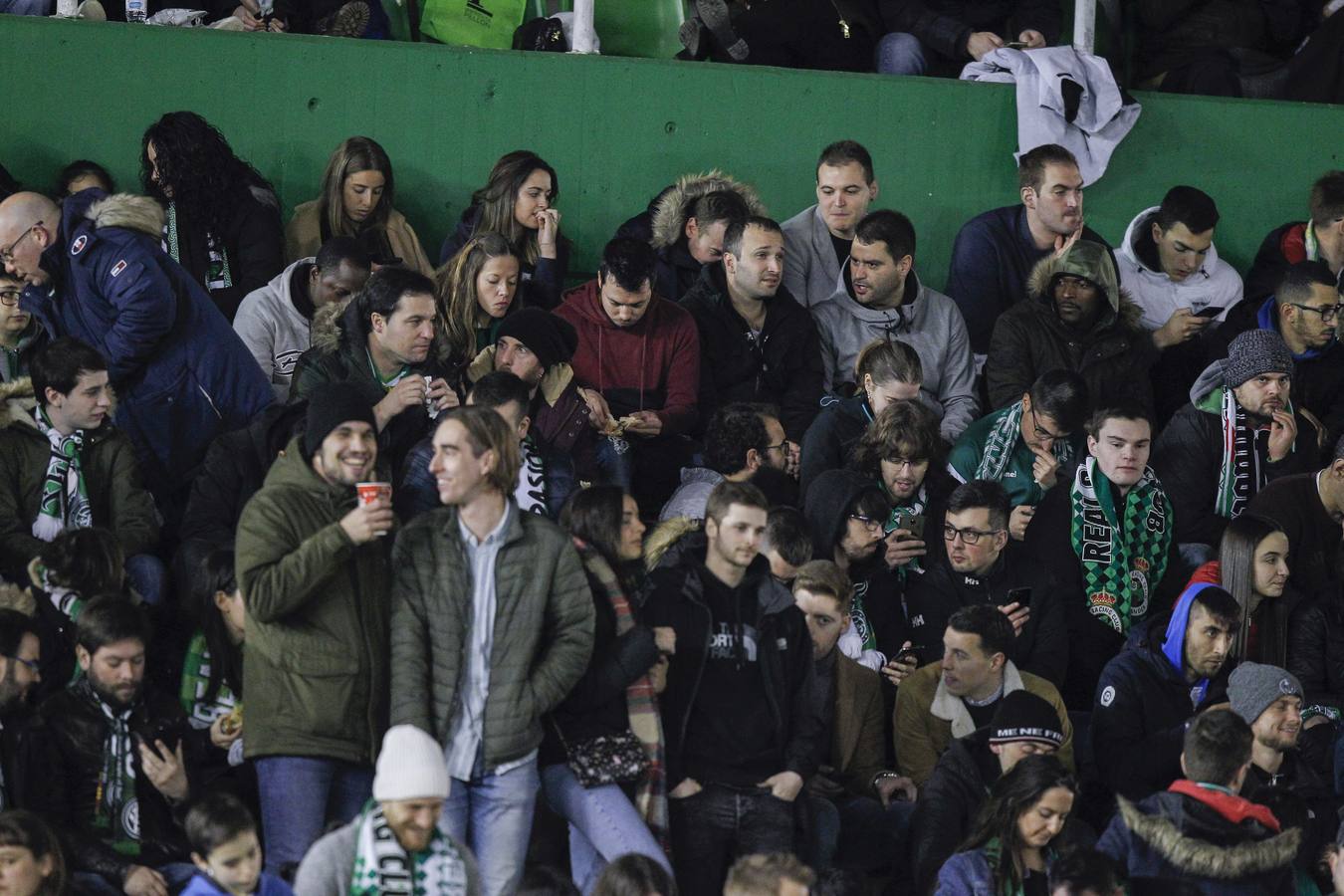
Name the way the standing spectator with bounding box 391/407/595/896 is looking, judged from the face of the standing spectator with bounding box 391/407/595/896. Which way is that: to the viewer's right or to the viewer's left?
to the viewer's left

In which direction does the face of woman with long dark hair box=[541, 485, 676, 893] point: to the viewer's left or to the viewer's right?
to the viewer's right

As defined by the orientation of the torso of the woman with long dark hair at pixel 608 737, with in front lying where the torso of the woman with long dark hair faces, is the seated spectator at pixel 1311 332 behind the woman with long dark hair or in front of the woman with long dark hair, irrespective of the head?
in front

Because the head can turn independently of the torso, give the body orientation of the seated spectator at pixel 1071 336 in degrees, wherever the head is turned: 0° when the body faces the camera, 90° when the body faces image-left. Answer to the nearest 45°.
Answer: approximately 0°

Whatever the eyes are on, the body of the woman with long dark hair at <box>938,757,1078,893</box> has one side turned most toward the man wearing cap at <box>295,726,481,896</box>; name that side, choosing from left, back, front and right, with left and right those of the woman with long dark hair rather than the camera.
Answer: right

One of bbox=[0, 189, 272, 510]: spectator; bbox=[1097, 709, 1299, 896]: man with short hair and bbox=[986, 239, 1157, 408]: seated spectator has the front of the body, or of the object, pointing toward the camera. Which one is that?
bbox=[986, 239, 1157, 408]: seated spectator

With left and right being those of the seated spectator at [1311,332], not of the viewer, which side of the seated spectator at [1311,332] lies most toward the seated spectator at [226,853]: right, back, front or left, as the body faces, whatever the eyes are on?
right

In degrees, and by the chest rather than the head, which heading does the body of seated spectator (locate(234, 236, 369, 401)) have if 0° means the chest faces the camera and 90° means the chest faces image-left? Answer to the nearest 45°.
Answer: approximately 315°

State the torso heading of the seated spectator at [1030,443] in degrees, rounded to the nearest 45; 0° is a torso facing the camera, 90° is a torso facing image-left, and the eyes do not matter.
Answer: approximately 315°

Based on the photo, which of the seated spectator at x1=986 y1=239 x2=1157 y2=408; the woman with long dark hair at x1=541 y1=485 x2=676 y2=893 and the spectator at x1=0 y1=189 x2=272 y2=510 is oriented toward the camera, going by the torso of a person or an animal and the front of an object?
the seated spectator at x1=986 y1=239 x2=1157 y2=408

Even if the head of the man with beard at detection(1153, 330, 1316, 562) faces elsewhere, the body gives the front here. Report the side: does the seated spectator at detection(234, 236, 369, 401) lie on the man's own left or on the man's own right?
on the man's own right
